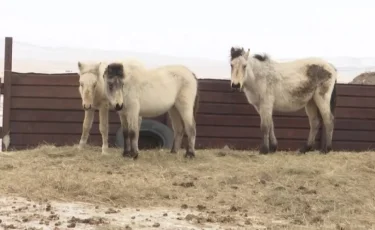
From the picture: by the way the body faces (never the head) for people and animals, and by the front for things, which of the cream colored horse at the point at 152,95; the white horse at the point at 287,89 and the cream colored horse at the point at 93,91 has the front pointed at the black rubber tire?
the white horse

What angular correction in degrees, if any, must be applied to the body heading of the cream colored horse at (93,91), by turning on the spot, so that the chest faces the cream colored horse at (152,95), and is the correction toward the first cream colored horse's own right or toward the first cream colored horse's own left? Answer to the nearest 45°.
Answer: approximately 135° to the first cream colored horse's own left

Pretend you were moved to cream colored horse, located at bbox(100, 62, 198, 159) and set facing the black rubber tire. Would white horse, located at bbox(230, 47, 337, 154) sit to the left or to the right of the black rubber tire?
right

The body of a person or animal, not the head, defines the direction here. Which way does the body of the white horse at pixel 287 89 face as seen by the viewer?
to the viewer's left

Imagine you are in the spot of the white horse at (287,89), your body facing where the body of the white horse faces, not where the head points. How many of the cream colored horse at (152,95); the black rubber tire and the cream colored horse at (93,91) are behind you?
0

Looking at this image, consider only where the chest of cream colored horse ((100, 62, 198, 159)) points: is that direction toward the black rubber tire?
no

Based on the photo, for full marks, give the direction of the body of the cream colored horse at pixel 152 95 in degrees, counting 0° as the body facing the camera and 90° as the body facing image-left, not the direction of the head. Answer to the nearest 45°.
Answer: approximately 90°

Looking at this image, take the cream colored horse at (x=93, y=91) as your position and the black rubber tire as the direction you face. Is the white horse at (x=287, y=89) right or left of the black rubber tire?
right

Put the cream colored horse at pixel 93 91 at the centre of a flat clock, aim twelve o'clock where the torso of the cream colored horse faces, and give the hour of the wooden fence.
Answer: The wooden fence is roughly at 6 o'clock from the cream colored horse.

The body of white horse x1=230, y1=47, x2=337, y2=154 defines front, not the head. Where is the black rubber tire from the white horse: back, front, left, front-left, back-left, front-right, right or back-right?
front

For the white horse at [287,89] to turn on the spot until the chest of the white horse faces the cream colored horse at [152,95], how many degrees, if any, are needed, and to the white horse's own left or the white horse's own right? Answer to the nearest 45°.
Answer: approximately 45° to the white horse's own left

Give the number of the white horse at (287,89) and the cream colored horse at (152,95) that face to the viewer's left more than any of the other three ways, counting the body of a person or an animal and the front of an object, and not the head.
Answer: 2

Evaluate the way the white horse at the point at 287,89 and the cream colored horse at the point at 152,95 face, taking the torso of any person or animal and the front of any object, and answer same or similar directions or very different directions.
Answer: same or similar directions
